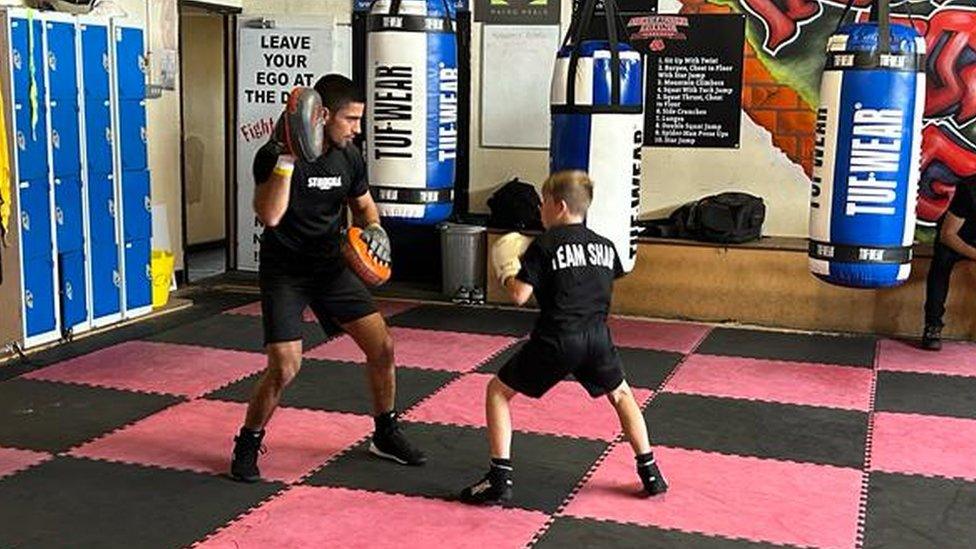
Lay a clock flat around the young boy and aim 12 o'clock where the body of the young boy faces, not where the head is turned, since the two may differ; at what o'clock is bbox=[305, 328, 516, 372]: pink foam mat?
The pink foam mat is roughly at 1 o'clock from the young boy.

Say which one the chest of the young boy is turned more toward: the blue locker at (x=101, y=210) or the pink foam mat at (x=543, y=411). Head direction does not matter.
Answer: the blue locker

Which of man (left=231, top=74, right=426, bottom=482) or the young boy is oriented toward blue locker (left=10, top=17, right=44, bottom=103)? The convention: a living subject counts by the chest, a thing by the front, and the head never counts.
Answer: the young boy

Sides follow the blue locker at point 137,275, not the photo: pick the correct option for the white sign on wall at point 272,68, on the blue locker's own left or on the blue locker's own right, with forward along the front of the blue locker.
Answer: on the blue locker's own left

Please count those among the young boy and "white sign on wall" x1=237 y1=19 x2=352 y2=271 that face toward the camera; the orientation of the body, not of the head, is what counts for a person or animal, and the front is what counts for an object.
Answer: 1

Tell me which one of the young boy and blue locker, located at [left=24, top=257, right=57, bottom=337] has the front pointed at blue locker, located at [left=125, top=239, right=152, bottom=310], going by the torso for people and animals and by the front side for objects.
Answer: the young boy

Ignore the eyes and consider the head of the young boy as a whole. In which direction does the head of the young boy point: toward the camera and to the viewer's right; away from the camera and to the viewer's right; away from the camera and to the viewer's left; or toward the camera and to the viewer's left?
away from the camera and to the viewer's left

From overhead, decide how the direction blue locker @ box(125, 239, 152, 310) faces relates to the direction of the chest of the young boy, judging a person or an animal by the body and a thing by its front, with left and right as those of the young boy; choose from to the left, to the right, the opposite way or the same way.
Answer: the opposite way

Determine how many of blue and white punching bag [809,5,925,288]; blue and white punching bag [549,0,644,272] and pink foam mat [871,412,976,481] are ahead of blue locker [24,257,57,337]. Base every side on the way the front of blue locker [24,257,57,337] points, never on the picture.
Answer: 3
